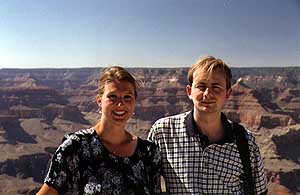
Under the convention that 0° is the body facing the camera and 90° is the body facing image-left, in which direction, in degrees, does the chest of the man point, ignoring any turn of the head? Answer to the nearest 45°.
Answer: approximately 0°

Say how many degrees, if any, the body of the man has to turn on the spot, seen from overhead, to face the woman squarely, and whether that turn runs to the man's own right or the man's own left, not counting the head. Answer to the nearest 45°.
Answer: approximately 45° to the man's own right
